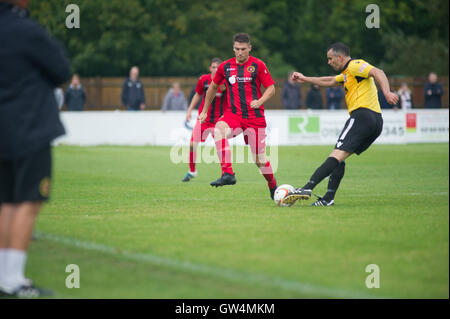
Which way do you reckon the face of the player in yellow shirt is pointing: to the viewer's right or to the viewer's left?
to the viewer's left

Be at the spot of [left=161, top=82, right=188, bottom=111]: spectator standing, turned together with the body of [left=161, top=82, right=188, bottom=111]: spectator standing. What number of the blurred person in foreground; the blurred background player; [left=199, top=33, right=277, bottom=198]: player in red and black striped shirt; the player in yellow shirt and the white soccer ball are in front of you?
5

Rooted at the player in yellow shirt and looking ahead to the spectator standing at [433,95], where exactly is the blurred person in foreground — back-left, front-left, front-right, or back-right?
back-left

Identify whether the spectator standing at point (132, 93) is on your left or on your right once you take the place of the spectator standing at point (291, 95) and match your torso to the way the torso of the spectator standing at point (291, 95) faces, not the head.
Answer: on your right

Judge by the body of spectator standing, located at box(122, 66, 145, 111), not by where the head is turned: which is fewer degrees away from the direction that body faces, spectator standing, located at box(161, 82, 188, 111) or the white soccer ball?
the white soccer ball

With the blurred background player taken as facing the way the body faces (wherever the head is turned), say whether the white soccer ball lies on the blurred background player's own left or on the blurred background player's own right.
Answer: on the blurred background player's own left

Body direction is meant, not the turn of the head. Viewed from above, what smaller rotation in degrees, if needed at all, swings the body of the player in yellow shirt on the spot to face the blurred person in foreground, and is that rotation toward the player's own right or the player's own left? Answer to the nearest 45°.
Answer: approximately 45° to the player's own left

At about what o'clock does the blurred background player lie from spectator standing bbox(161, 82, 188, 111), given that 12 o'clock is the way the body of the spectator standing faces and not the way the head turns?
The blurred background player is roughly at 12 o'clock from the spectator standing.

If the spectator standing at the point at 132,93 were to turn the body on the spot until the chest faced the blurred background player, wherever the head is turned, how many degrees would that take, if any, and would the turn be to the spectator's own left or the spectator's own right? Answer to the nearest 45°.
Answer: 0° — they already face them

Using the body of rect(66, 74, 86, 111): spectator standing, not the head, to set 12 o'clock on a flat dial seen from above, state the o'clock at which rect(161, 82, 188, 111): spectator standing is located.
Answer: rect(161, 82, 188, 111): spectator standing is roughly at 10 o'clock from rect(66, 74, 86, 111): spectator standing.

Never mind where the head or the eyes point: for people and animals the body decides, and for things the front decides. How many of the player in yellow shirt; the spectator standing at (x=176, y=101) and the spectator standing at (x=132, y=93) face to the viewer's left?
1

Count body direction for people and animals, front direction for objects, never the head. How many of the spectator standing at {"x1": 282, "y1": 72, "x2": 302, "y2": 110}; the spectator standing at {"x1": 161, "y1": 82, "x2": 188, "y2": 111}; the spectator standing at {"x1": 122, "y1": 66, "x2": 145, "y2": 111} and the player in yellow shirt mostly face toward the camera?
3

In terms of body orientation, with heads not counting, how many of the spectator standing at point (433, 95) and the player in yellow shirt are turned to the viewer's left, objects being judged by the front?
1

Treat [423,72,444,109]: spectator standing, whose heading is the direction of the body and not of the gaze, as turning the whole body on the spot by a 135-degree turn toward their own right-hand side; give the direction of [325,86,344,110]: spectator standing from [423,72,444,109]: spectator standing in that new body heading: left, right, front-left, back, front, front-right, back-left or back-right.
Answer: front-left

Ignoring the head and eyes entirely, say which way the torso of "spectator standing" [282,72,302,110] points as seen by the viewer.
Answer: toward the camera

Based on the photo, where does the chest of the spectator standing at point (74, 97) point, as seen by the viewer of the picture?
toward the camera

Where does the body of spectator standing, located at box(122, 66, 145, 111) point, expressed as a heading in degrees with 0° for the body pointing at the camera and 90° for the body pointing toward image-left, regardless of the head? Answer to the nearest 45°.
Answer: approximately 0°

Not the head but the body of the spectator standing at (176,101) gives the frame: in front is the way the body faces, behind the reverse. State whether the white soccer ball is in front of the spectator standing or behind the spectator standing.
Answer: in front

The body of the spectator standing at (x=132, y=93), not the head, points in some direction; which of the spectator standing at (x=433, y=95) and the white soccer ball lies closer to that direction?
the white soccer ball
